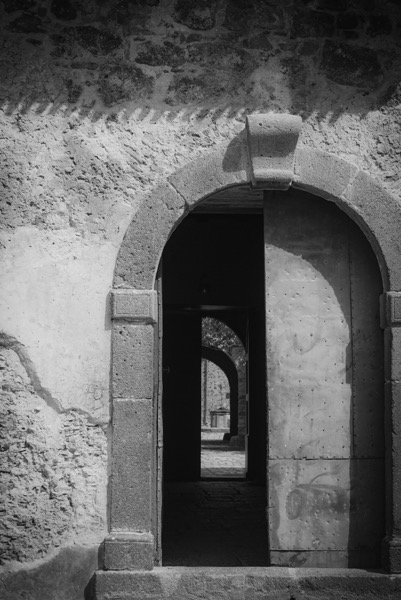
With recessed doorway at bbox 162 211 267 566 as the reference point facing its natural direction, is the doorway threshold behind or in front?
in front

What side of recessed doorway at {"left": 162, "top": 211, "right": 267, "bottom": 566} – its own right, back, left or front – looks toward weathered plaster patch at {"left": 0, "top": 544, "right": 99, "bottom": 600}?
right

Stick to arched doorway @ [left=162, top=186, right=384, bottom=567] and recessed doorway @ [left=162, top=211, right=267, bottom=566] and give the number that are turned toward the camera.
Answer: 2

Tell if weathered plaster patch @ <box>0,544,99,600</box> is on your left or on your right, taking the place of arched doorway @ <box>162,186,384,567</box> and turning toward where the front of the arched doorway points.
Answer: on your right

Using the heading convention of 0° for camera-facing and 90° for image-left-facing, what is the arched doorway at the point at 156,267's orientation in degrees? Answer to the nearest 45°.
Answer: approximately 0°
